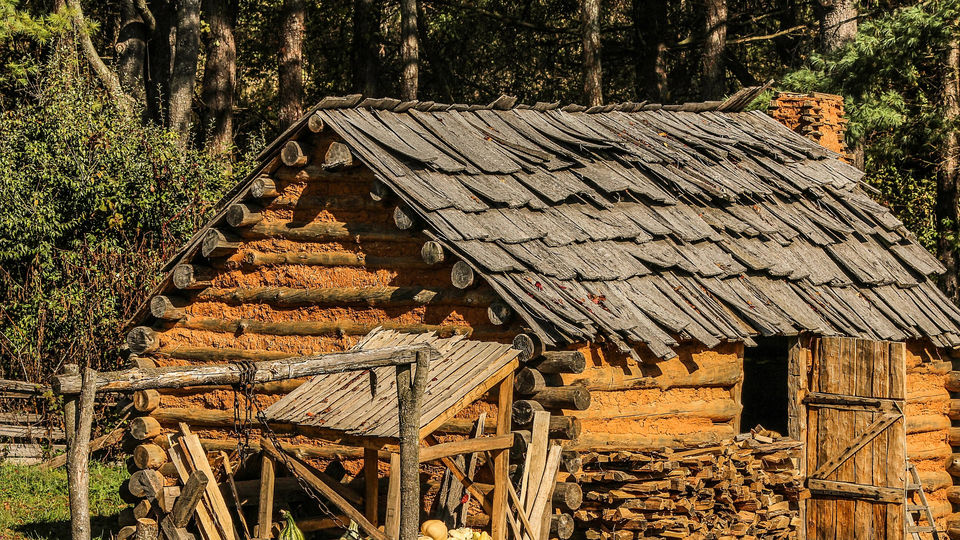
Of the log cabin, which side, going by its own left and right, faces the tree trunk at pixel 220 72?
back

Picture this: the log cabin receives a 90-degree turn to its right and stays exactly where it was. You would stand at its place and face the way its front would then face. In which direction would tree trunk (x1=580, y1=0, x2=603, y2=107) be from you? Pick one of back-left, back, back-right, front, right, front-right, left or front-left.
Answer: back-right

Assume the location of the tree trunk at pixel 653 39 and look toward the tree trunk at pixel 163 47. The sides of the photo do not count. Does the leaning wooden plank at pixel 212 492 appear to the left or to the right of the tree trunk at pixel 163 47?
left

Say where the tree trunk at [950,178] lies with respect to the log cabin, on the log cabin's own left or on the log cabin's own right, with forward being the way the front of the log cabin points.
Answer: on the log cabin's own left

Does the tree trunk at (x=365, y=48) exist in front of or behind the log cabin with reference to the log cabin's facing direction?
behind

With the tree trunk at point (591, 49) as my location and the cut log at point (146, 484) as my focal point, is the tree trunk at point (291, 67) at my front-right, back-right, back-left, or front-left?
front-right

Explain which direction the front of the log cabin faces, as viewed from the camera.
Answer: facing the viewer and to the right of the viewer

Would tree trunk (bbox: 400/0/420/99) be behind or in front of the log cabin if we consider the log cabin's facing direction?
behind

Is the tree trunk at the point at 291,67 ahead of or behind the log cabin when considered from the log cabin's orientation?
behind

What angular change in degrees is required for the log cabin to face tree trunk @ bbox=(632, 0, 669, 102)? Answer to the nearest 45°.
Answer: approximately 135° to its left

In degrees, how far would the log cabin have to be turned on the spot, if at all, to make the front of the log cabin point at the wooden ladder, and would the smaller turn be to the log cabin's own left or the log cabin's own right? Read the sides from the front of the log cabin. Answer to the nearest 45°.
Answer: approximately 90° to the log cabin's own left

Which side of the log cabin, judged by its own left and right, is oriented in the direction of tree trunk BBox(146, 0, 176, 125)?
back

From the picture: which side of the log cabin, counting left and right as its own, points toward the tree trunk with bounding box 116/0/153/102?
back

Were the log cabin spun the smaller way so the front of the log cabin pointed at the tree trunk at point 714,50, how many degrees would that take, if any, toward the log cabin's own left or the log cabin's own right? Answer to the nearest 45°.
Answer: approximately 135° to the log cabin's own left
